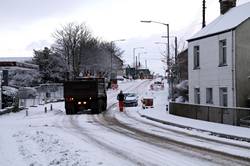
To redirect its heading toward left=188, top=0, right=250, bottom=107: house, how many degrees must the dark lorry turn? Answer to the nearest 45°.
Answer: approximately 90° to its right

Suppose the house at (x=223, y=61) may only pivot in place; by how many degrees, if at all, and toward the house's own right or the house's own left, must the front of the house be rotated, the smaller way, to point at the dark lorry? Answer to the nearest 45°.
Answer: approximately 45° to the house's own right

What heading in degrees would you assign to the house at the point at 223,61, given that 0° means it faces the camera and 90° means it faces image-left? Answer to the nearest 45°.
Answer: approximately 45°

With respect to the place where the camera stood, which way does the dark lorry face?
facing away from the viewer and to the right of the viewer

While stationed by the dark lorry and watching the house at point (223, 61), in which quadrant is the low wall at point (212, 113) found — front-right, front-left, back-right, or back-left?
front-right

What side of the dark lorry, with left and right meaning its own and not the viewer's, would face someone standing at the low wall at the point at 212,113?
right

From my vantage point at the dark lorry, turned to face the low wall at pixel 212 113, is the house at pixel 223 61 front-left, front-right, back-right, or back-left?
front-left
